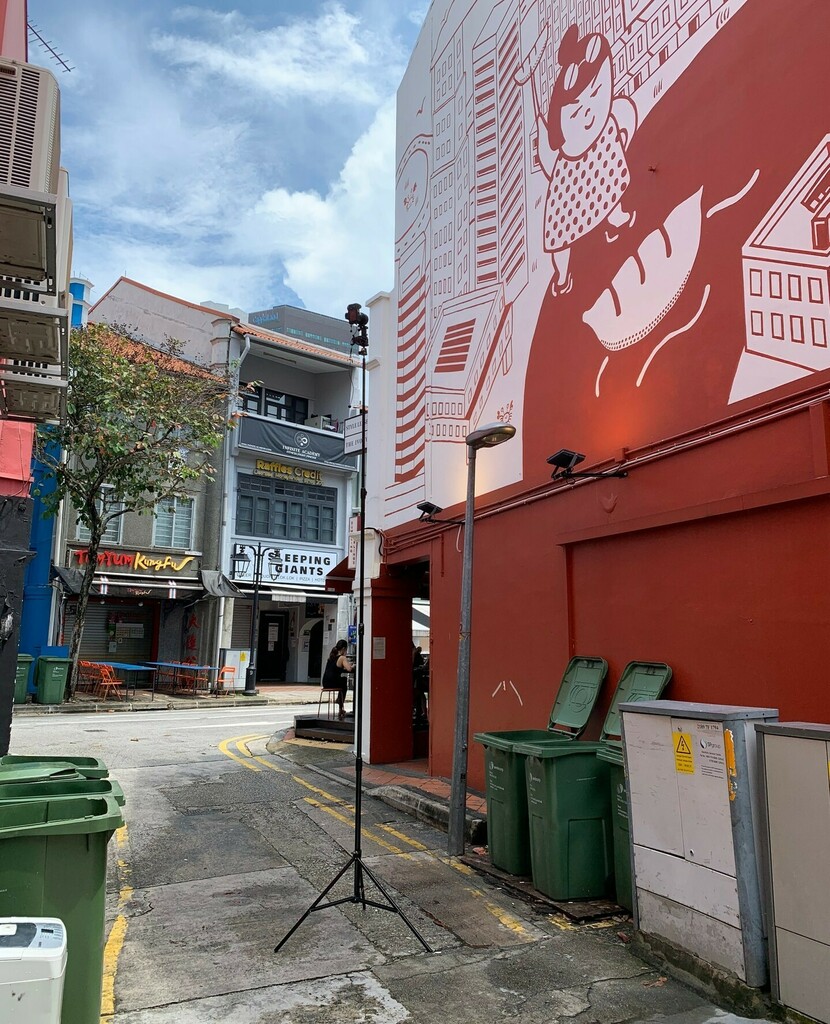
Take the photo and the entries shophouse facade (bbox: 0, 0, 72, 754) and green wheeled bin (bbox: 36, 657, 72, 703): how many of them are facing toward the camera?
1

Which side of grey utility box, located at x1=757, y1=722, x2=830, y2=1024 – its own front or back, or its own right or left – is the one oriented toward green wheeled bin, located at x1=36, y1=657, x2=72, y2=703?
right

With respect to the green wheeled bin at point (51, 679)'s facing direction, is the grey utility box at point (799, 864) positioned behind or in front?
in front

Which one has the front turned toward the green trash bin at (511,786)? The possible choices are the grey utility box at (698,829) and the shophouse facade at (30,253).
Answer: the shophouse facade

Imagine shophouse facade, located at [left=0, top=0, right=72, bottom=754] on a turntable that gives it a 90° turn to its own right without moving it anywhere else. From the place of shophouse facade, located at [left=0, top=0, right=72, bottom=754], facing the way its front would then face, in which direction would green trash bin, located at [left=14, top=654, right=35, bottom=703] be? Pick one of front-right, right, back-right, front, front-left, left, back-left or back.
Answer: back

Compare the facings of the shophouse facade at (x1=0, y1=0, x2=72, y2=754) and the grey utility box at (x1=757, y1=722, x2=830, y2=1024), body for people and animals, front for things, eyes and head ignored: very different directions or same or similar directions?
very different directions

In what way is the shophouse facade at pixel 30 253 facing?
to the viewer's right

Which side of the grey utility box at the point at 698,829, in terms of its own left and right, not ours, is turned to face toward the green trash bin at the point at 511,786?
right
